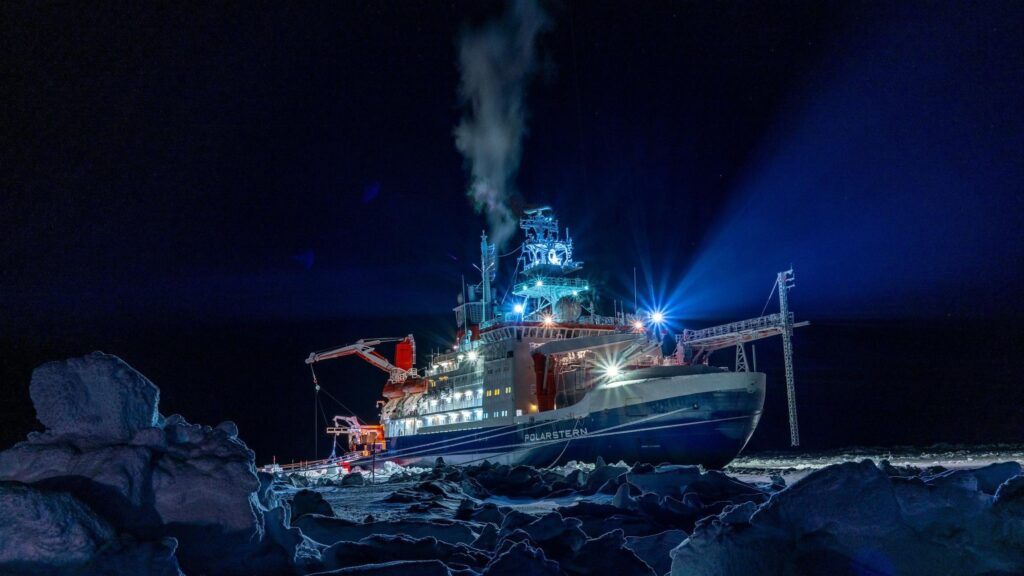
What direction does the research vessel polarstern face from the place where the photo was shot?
facing the viewer and to the right of the viewer
